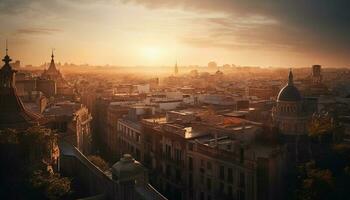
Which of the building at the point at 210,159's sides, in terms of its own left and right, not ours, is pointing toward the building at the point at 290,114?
back

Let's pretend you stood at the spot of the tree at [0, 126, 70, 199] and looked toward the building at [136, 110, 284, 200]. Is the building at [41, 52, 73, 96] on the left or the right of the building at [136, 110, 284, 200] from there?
left

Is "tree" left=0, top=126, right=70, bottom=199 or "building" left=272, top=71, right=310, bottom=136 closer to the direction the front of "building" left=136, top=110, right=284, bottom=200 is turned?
the tree

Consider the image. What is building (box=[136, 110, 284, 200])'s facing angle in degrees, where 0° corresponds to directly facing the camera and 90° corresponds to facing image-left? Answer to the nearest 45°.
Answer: approximately 45°
